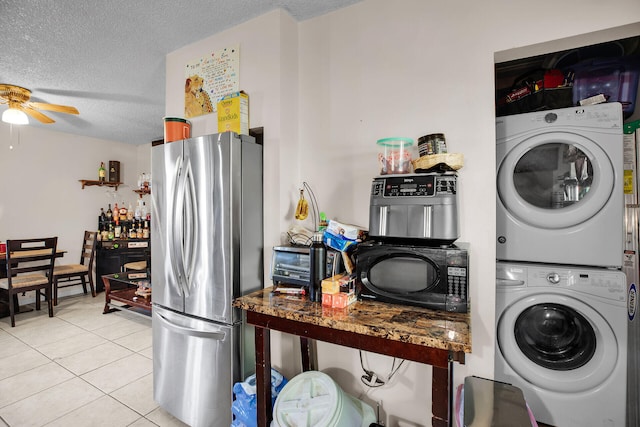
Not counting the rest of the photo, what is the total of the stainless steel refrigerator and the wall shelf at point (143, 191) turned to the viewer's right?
0

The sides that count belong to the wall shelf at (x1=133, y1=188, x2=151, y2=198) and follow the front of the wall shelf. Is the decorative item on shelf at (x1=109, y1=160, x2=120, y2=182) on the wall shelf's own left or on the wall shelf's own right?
on the wall shelf's own right

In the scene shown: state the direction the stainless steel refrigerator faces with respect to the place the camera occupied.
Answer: facing the viewer and to the left of the viewer

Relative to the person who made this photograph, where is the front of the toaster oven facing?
facing the viewer

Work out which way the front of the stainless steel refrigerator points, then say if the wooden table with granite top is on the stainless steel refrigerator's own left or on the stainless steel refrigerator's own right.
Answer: on the stainless steel refrigerator's own left

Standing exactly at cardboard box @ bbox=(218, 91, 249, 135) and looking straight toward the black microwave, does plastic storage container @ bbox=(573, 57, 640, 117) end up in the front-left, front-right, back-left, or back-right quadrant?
front-left

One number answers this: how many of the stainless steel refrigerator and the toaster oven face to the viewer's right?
0

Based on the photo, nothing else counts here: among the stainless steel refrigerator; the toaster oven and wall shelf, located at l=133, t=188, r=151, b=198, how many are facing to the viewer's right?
0

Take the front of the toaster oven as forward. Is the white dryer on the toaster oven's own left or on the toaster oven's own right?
on the toaster oven's own left

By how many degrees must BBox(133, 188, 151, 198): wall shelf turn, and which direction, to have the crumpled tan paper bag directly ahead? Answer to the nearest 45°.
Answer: approximately 45° to its left

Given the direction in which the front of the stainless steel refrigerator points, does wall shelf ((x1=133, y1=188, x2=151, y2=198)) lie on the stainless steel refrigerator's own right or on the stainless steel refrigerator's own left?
on the stainless steel refrigerator's own right

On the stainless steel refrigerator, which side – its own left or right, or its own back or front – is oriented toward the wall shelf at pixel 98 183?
right

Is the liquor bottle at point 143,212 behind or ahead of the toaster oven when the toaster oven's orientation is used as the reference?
behind

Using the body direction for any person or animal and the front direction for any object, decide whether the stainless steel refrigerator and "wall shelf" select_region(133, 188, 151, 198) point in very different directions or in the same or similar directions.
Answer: same or similar directions

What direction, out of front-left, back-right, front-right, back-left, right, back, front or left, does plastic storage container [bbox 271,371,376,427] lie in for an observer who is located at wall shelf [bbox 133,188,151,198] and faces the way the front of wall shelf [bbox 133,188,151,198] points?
front-left
